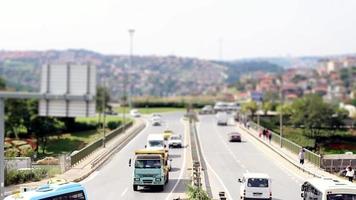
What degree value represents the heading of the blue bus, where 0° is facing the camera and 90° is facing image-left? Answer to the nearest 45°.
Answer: approximately 45°

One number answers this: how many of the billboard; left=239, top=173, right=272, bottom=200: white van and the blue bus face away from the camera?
2

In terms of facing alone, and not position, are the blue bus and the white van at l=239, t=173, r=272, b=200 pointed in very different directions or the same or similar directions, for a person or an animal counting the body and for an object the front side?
very different directions

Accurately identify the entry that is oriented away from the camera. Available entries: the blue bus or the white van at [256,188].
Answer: the white van

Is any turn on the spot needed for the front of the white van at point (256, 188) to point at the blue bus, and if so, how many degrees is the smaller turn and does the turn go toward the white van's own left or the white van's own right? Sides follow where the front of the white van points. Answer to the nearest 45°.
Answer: approximately 135° to the white van's own left

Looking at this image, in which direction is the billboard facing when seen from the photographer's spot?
facing away from the viewer

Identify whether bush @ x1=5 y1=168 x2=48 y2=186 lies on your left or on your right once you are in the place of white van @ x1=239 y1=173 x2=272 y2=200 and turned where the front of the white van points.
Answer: on your left

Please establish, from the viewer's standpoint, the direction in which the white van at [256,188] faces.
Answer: facing away from the viewer

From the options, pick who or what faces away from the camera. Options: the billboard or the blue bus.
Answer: the billboard

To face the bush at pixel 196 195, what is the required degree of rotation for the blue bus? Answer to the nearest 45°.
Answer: approximately 135° to its left

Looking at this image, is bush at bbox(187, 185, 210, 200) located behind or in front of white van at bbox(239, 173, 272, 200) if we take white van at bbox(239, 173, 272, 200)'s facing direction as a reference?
behind
